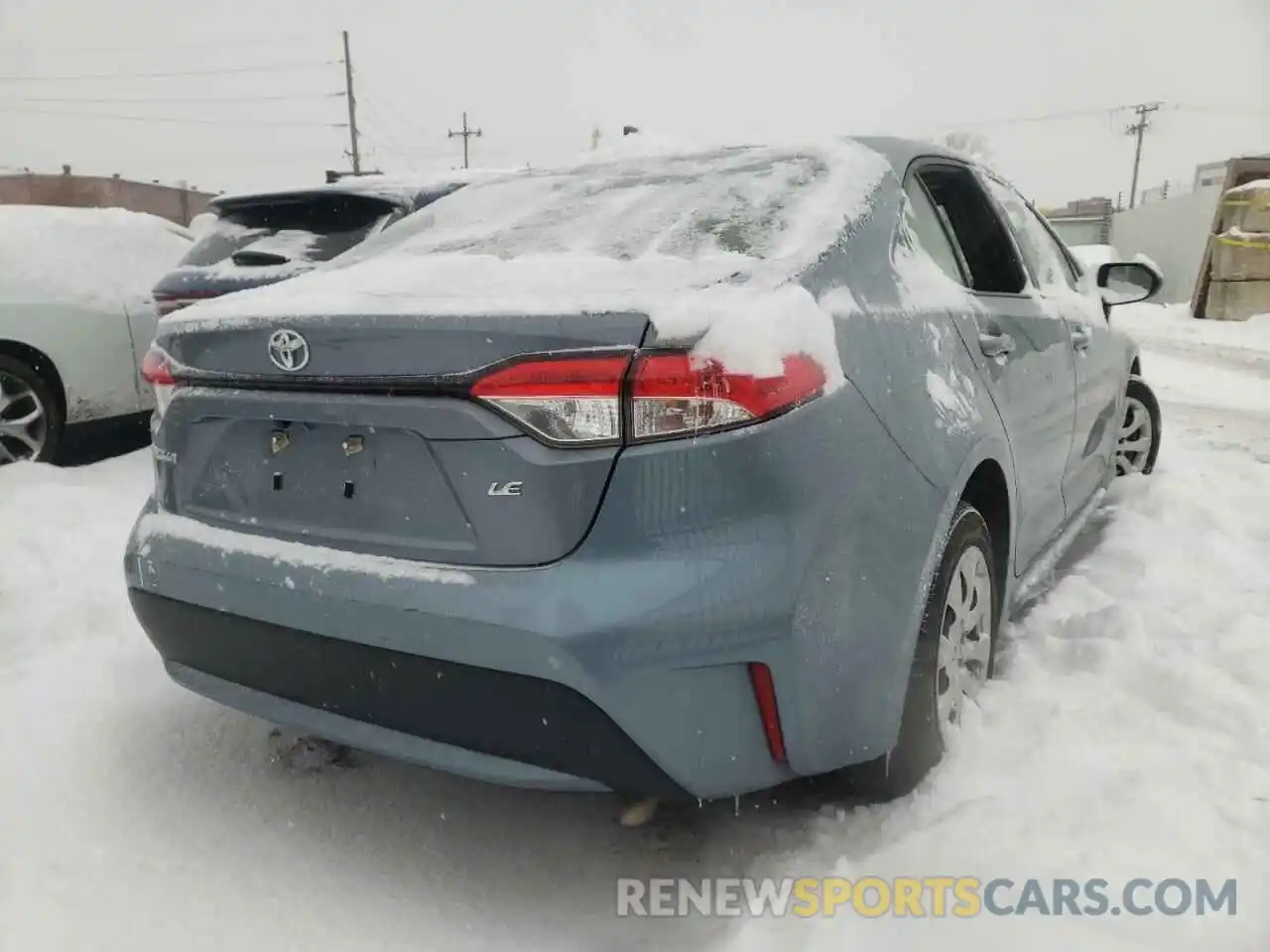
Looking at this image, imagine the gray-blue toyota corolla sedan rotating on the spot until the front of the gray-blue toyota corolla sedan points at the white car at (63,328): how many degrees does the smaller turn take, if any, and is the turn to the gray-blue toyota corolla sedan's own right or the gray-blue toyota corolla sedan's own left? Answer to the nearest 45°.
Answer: approximately 90° to the gray-blue toyota corolla sedan's own left

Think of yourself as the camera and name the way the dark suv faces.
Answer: facing away from the viewer and to the right of the viewer

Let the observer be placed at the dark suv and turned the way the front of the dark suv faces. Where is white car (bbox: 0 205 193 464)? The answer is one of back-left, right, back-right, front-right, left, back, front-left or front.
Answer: left

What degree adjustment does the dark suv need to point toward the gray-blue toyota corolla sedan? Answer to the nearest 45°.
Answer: approximately 135° to its right

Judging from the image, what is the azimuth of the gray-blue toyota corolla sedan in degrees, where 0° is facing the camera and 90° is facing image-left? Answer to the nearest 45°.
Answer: approximately 225°

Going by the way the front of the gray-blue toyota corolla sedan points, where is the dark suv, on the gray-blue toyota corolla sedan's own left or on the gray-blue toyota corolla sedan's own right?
on the gray-blue toyota corolla sedan's own left
